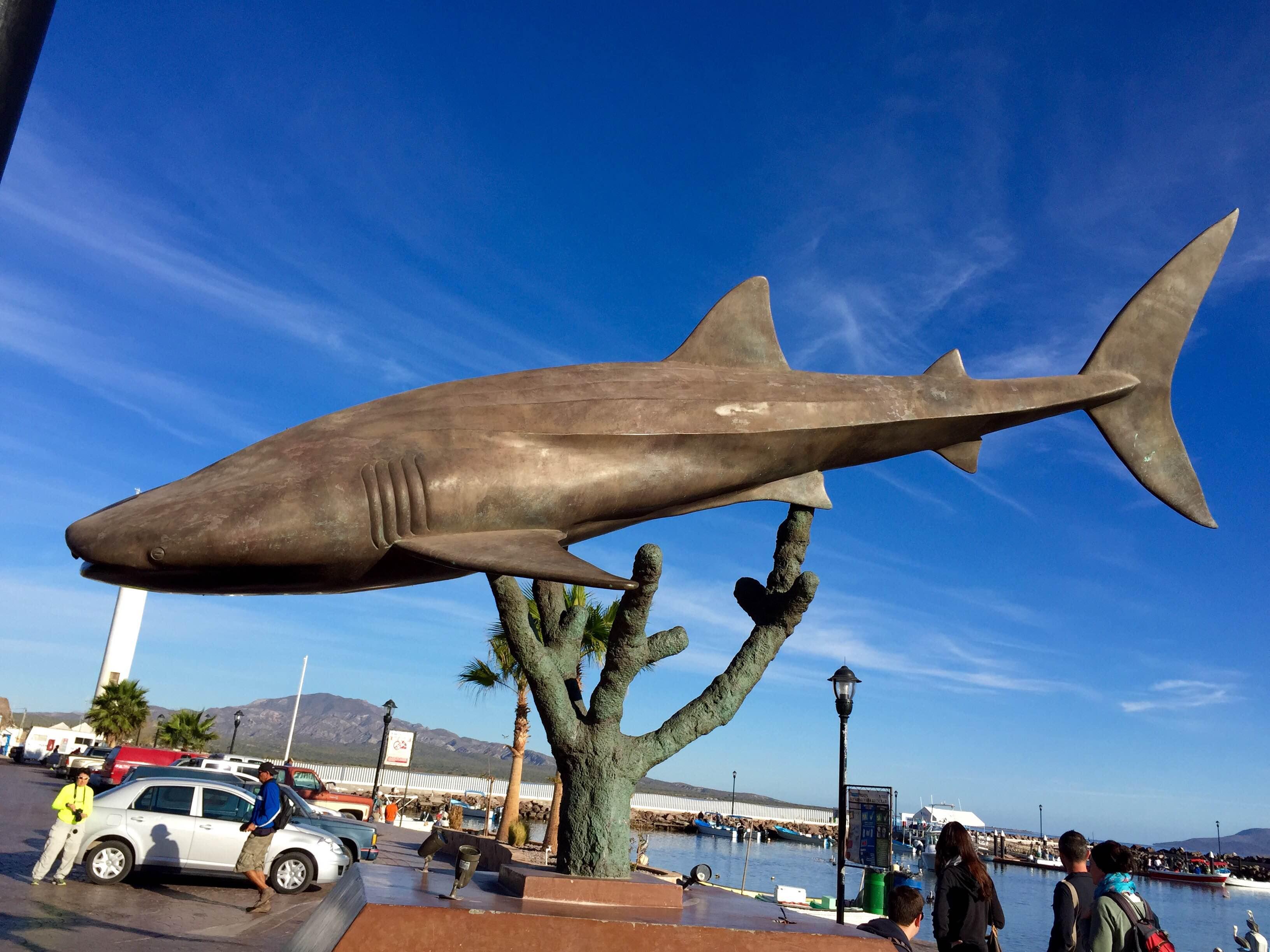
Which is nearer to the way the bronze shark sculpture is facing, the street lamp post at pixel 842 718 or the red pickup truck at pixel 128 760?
the red pickup truck

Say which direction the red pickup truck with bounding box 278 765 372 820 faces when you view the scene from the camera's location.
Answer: facing to the right of the viewer

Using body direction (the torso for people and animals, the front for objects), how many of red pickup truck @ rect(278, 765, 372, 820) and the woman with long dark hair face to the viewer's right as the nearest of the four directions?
1

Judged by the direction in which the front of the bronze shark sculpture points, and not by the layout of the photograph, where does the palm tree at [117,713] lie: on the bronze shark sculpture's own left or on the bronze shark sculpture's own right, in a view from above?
on the bronze shark sculpture's own right

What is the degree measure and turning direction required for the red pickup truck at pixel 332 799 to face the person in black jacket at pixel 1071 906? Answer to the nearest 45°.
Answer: approximately 90° to its right

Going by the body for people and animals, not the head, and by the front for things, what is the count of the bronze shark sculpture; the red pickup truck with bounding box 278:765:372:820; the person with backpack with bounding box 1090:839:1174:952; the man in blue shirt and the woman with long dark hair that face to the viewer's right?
1

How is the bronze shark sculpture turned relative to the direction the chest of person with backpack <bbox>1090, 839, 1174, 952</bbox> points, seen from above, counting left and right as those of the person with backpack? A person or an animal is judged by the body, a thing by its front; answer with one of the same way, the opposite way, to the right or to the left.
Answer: to the left

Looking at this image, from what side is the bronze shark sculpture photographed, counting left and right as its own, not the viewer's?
left

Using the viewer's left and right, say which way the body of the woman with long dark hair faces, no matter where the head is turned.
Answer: facing away from the viewer and to the left of the viewer

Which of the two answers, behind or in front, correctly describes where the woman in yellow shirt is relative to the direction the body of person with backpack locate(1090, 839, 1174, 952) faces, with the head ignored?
in front

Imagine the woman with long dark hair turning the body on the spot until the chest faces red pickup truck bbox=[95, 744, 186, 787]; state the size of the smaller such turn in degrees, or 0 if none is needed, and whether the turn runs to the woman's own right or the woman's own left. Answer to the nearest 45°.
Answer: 0° — they already face it

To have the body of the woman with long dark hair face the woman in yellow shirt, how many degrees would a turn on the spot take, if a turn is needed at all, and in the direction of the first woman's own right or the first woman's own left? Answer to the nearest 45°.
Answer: approximately 45° to the first woman's own left

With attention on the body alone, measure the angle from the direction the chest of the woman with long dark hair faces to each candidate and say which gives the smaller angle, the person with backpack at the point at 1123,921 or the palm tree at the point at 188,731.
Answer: the palm tree

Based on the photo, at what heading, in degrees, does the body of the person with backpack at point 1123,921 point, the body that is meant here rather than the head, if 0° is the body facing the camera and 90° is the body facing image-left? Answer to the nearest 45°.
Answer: approximately 135°

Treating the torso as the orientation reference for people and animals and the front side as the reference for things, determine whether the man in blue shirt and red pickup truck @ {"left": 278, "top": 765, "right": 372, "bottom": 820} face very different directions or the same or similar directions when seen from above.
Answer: very different directions

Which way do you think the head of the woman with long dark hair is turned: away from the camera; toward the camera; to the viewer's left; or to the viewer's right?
away from the camera

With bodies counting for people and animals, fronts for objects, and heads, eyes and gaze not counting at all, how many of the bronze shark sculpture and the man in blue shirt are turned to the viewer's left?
2

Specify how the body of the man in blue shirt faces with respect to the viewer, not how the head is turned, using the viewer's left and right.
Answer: facing to the left of the viewer

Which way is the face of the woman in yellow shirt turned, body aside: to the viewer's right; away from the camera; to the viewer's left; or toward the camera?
toward the camera

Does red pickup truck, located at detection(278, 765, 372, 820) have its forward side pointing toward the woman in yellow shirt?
no

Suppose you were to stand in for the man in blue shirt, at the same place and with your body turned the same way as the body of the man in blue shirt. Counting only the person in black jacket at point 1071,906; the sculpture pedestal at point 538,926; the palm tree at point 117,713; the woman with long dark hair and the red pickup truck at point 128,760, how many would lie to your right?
2
